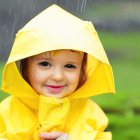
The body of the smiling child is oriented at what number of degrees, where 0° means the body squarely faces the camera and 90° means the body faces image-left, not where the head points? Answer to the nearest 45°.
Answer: approximately 0°
